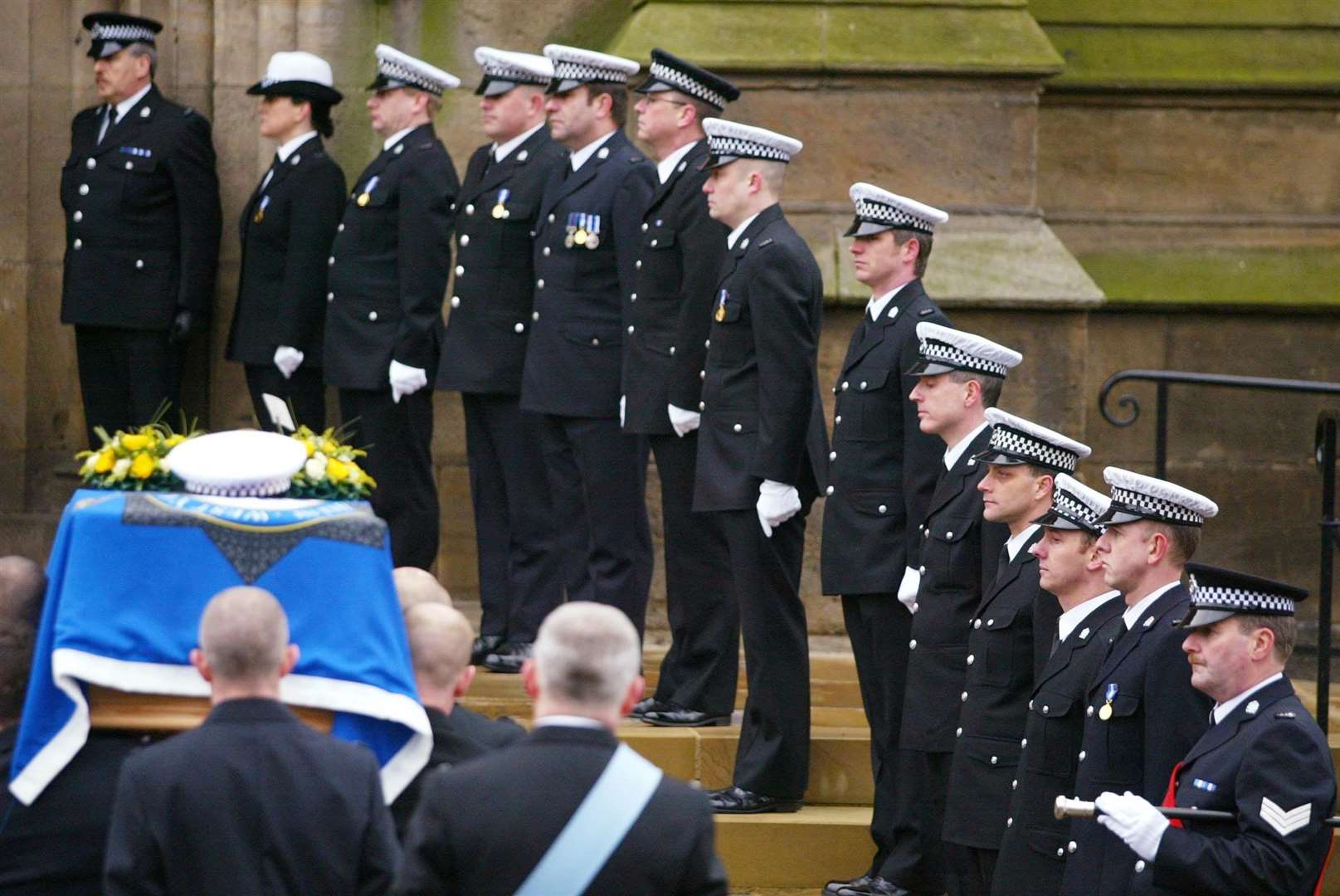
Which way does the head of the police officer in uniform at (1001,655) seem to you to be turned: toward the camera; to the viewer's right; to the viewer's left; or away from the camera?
to the viewer's left

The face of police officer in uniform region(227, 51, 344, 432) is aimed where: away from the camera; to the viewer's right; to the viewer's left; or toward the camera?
to the viewer's left

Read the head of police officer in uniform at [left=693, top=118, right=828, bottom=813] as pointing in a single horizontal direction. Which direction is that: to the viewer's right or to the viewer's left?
to the viewer's left

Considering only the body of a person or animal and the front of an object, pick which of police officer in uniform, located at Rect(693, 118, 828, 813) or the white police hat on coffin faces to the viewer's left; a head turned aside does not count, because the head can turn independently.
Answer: the police officer in uniform

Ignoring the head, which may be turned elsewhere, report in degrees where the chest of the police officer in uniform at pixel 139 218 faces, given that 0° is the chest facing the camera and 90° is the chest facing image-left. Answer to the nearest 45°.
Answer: approximately 45°

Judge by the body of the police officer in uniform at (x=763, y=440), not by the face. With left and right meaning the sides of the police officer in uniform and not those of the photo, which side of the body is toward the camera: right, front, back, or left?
left

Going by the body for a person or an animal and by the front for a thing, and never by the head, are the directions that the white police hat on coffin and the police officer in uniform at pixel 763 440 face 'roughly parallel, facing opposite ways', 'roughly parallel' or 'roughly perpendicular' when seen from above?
roughly perpendicular

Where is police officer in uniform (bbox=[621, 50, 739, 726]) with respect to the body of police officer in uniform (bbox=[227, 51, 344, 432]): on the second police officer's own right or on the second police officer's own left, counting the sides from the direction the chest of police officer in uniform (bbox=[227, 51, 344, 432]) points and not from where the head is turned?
on the second police officer's own left

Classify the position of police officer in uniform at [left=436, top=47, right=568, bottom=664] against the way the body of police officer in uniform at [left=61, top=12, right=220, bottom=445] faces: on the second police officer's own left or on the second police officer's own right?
on the second police officer's own left

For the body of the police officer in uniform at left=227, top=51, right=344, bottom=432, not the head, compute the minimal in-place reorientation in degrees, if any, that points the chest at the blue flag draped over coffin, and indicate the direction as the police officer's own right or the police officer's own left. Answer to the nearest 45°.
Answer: approximately 90° to the police officer's own left

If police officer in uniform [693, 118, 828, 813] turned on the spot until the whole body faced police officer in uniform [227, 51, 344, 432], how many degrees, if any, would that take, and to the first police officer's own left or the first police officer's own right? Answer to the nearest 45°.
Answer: approximately 45° to the first police officer's own right

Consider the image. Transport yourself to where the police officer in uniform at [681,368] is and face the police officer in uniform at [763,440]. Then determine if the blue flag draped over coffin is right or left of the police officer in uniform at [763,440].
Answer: right

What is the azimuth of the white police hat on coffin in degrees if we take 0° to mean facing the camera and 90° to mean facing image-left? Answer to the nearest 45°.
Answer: approximately 180°

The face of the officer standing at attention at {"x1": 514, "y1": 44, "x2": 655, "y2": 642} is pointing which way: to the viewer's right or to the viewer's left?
to the viewer's left
